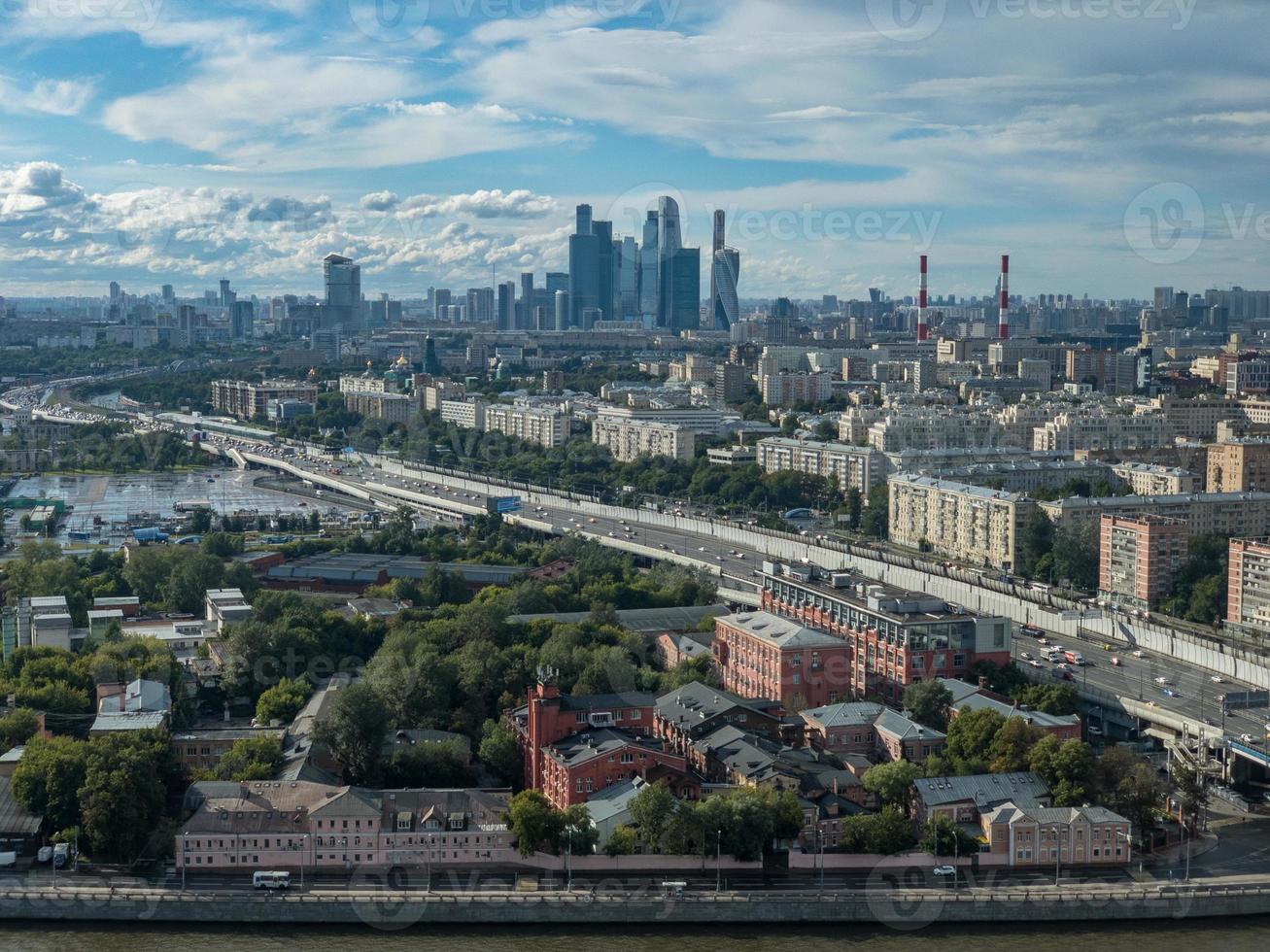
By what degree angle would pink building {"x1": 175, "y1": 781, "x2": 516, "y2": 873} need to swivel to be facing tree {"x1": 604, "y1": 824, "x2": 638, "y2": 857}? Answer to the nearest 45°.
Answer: approximately 90° to its left

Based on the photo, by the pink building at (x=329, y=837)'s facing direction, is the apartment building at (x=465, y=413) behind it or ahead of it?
behind

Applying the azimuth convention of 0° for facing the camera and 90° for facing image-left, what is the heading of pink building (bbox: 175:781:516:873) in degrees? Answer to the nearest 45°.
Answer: approximately 0°

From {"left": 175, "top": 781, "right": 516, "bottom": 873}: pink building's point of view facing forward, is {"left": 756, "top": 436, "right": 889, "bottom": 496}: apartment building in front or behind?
behind

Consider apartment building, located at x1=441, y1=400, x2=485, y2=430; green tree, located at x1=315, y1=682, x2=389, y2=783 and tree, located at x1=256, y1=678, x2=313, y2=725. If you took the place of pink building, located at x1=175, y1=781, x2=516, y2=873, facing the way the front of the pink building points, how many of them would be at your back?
3

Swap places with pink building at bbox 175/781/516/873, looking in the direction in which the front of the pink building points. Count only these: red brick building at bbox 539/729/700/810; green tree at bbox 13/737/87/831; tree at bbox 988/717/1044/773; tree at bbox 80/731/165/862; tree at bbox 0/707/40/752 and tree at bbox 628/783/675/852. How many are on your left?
3

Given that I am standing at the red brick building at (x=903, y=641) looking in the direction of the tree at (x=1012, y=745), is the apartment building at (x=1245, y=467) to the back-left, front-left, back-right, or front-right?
back-left

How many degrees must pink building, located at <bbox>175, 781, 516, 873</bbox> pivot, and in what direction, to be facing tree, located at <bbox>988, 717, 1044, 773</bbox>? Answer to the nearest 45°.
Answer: approximately 90° to its left

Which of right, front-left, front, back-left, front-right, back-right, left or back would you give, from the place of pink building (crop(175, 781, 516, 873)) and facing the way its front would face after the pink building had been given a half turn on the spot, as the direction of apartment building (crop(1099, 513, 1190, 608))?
front-right

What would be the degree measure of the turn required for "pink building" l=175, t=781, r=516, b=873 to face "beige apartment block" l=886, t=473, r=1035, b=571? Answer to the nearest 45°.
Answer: approximately 135° to its left

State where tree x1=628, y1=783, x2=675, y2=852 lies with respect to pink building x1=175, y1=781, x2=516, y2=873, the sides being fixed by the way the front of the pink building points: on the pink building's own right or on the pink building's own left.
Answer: on the pink building's own left

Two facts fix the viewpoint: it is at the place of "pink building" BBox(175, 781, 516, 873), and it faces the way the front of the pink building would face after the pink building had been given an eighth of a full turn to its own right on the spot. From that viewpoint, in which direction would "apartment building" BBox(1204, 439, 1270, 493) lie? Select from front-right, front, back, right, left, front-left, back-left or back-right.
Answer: back

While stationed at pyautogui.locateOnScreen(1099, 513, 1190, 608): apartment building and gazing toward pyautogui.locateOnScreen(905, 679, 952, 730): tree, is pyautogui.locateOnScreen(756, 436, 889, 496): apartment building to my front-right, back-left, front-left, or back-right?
back-right

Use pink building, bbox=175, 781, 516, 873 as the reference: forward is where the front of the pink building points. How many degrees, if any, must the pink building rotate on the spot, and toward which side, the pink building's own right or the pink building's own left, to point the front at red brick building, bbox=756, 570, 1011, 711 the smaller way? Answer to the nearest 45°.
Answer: approximately 135° to the pink building's own left
